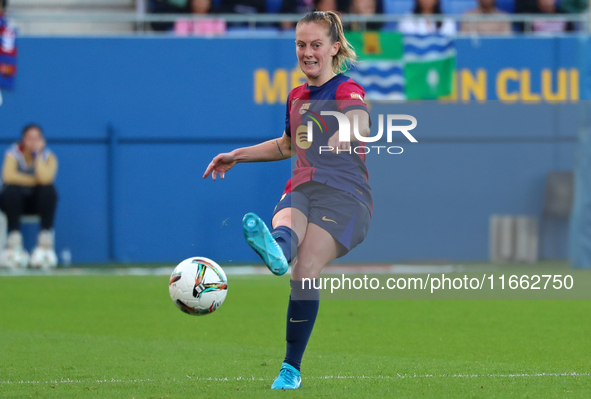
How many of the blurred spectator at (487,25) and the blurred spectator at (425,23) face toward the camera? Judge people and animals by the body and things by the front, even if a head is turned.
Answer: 2

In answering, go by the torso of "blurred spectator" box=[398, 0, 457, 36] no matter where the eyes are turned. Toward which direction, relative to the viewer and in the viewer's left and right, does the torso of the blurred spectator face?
facing the viewer

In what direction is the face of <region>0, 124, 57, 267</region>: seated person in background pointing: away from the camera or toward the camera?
toward the camera

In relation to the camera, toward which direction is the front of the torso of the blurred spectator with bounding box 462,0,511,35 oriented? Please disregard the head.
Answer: toward the camera

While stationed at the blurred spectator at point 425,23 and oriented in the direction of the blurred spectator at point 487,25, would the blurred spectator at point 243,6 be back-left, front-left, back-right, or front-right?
back-left

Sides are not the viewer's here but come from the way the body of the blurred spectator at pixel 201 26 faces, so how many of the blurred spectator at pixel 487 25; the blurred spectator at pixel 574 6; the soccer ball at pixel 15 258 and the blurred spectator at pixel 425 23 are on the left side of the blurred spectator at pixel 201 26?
3

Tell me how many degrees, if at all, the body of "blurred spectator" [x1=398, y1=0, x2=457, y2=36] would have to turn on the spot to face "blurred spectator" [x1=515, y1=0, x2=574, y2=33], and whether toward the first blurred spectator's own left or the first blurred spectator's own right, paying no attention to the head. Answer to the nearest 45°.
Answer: approximately 135° to the first blurred spectator's own left

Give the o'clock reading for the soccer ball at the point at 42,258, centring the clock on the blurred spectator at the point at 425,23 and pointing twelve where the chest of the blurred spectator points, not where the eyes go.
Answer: The soccer ball is roughly at 2 o'clock from the blurred spectator.

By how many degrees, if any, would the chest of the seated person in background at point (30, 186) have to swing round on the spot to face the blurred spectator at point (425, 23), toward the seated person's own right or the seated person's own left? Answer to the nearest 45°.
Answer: approximately 90° to the seated person's own left

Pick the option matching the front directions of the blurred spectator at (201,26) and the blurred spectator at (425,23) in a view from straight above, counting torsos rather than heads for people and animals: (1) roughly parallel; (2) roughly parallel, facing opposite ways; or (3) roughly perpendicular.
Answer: roughly parallel

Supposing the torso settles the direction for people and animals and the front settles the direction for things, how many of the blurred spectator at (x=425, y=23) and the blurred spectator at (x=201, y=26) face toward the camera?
2

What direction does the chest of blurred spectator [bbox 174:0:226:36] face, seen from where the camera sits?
toward the camera

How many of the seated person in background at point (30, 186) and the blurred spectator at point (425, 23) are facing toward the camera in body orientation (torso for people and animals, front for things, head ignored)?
2

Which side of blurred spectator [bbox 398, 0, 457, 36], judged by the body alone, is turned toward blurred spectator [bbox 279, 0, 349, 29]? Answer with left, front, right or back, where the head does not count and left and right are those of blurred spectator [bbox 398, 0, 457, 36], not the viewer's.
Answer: right

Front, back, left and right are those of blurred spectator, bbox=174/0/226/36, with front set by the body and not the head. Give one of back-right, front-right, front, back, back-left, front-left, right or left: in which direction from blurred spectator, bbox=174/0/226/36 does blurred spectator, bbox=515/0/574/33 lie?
left
